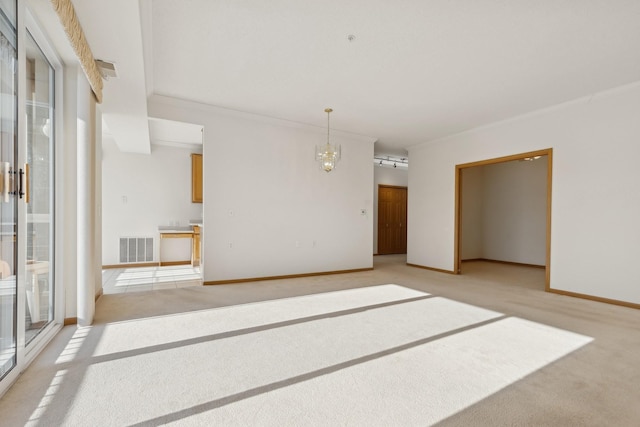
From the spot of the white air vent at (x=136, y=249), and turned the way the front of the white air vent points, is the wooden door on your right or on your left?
on your left

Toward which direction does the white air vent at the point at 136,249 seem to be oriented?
toward the camera

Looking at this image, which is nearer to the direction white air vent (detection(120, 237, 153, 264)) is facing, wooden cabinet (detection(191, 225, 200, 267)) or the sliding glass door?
the sliding glass door

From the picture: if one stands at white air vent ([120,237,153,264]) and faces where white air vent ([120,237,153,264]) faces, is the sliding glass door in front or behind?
in front

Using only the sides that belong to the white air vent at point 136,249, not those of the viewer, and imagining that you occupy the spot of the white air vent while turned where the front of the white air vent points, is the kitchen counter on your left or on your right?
on your left

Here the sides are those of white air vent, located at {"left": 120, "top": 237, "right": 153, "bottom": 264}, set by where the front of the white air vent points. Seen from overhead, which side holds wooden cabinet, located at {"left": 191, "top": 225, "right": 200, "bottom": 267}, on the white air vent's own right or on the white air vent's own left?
on the white air vent's own left

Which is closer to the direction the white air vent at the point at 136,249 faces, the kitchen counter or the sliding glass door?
the sliding glass door
